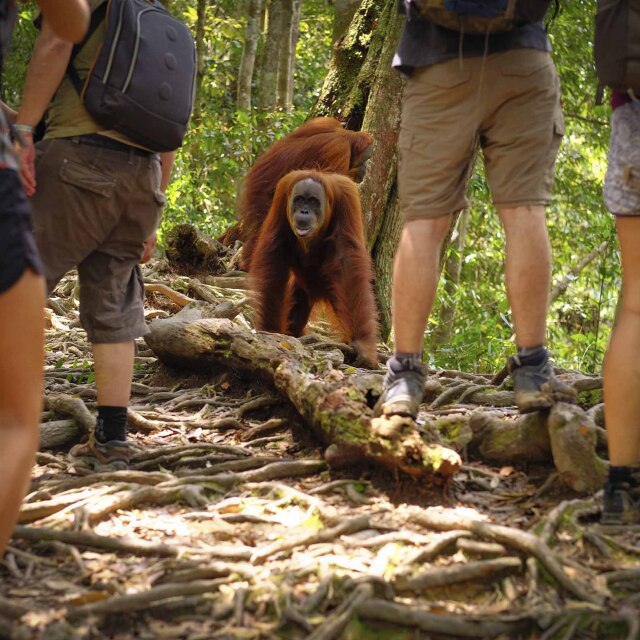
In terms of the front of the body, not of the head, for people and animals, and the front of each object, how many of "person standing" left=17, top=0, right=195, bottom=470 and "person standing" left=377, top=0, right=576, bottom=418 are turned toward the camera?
0

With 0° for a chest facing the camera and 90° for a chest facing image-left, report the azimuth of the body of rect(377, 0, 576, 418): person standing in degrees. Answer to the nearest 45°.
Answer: approximately 180°

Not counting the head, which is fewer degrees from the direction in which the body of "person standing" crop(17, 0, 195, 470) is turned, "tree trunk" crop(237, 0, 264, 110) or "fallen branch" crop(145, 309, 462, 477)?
the tree trunk

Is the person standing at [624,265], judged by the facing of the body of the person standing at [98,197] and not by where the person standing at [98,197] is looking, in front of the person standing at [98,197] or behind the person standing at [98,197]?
behind

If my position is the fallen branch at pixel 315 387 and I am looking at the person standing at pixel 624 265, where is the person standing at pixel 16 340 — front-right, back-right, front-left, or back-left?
front-right

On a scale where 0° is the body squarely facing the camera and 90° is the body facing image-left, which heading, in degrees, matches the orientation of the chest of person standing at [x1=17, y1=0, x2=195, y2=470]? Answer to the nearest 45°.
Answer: approximately 135°

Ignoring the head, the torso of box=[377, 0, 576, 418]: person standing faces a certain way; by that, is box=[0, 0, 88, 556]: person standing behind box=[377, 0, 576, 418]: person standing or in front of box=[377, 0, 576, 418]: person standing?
behind

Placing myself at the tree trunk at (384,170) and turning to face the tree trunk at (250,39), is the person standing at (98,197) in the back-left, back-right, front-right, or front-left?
back-left

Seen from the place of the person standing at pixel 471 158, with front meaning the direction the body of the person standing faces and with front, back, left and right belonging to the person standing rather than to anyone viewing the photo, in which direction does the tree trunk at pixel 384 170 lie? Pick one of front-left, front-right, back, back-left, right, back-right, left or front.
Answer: front

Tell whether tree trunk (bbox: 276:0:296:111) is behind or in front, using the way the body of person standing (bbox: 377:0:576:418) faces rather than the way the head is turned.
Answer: in front

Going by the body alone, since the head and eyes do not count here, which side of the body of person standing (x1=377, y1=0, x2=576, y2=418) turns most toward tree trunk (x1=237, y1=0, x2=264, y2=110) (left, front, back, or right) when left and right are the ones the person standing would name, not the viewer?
front
